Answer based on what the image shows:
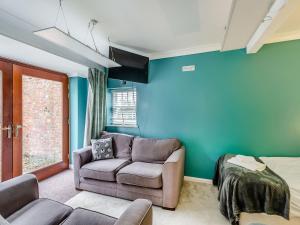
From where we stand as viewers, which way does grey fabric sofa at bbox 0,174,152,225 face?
facing away from the viewer and to the right of the viewer

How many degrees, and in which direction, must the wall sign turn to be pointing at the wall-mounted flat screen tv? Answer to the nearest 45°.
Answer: approximately 45° to its right

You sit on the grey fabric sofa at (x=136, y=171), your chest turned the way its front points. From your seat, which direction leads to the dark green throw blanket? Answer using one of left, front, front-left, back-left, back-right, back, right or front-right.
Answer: left

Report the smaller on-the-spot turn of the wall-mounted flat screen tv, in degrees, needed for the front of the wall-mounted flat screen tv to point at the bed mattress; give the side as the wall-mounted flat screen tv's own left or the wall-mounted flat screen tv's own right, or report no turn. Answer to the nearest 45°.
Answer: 0° — it already faces it

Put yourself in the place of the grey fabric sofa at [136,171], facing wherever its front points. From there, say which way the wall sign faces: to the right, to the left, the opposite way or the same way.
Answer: the same way

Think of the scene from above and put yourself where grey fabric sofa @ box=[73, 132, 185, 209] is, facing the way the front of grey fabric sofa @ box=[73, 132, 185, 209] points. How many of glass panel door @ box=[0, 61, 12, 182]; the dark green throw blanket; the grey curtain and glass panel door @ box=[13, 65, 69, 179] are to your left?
1

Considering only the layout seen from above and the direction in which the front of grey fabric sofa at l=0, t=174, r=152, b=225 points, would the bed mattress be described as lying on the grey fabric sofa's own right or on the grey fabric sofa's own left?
on the grey fabric sofa's own right

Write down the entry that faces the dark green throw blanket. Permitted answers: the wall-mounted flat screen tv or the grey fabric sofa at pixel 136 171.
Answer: the wall-mounted flat screen tv

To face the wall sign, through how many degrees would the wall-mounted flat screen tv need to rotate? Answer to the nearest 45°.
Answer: approximately 45° to its left

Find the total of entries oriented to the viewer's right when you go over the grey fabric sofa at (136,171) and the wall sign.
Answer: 0

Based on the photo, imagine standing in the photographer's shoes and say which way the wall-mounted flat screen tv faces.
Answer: facing the viewer and to the right of the viewer
